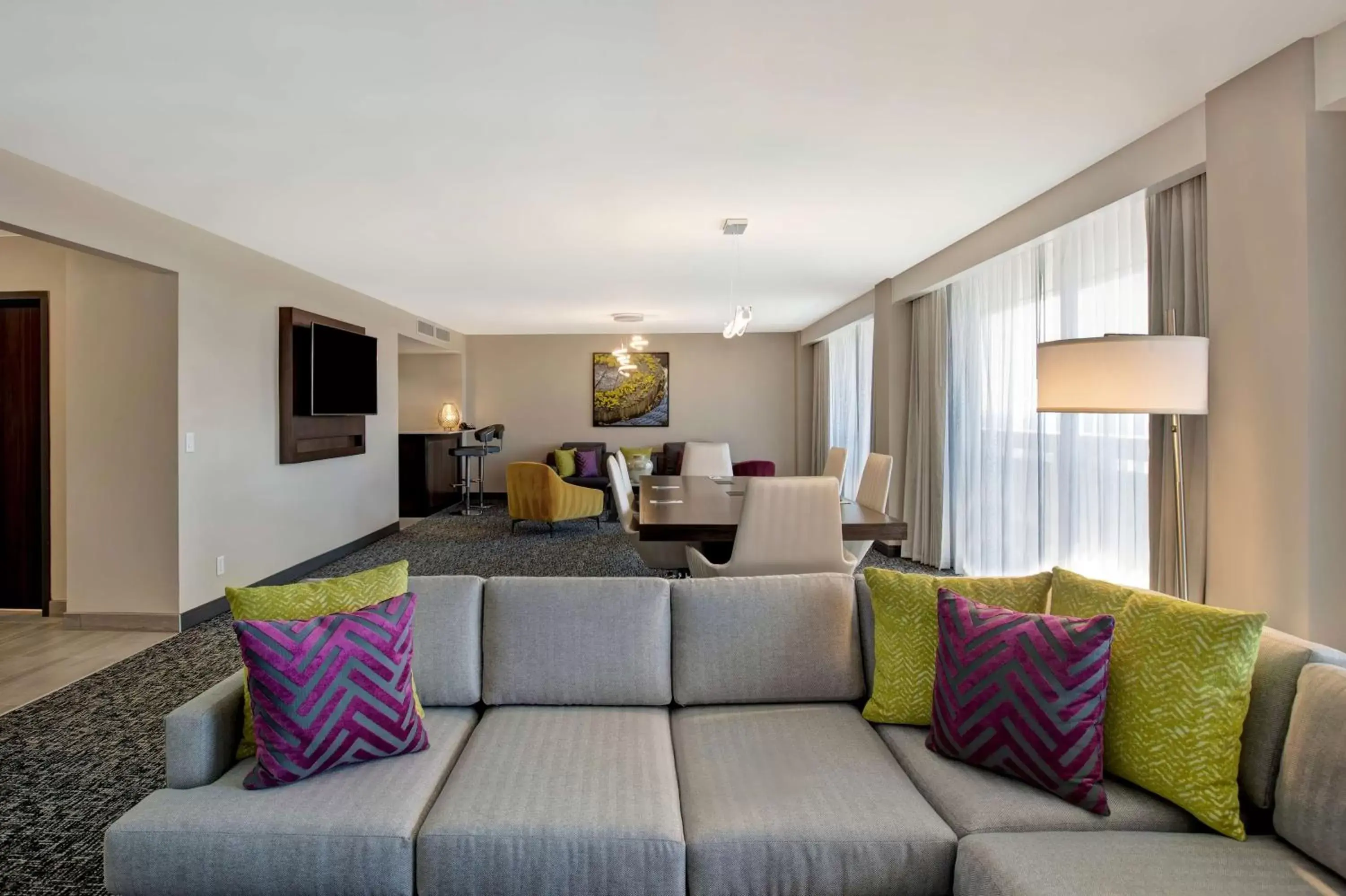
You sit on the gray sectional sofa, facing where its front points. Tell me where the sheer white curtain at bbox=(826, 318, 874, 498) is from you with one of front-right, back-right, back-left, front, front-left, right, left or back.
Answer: back

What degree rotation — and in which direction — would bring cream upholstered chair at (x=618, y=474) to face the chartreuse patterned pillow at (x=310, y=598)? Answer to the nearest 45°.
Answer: approximately 90° to its right

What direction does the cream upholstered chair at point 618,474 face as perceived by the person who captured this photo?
facing to the right of the viewer

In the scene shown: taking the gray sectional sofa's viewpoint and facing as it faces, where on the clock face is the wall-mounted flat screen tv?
The wall-mounted flat screen tv is roughly at 5 o'clock from the gray sectional sofa.

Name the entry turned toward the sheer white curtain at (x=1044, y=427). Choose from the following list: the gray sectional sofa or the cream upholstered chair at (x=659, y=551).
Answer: the cream upholstered chair

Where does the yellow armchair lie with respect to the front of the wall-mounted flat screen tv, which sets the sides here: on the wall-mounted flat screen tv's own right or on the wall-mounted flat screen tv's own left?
on the wall-mounted flat screen tv's own left

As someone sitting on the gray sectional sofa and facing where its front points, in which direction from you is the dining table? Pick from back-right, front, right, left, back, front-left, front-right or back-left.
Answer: back

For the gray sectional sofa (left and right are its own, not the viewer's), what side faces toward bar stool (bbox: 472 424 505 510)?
back

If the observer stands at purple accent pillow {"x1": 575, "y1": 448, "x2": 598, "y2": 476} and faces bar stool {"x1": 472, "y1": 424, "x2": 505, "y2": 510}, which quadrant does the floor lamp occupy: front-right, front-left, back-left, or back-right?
back-left

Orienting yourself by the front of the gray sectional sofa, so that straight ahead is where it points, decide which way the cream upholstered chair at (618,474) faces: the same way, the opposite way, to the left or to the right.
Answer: to the left

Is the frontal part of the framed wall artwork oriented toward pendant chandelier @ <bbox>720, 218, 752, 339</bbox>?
yes

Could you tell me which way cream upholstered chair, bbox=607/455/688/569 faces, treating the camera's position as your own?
facing to the right of the viewer
